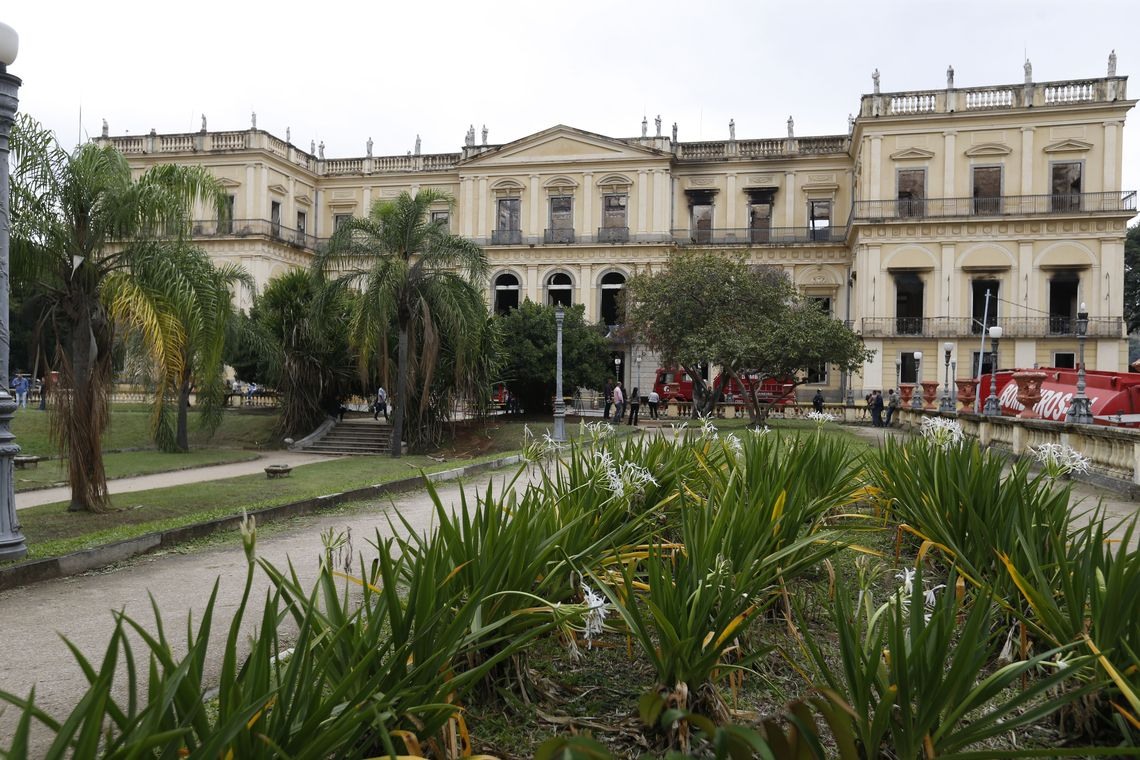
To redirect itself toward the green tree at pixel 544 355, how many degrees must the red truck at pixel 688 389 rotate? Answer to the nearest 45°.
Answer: approximately 45° to its left

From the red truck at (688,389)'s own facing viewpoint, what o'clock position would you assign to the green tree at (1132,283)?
The green tree is roughly at 5 o'clock from the red truck.

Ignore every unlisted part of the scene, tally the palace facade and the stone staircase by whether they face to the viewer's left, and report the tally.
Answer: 0

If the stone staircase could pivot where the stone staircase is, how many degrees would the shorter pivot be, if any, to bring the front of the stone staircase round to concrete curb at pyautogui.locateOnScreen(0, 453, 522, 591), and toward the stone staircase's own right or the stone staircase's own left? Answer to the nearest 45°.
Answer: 0° — it already faces it

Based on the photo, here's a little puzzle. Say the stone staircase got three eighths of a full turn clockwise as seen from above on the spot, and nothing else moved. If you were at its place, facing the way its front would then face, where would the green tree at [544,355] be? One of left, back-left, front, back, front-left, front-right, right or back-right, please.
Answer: right

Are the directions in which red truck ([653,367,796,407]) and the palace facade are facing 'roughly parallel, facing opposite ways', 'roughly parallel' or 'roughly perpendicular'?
roughly perpendicular

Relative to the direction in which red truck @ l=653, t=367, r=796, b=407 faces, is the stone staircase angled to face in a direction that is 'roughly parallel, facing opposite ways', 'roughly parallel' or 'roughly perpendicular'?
roughly perpendicular

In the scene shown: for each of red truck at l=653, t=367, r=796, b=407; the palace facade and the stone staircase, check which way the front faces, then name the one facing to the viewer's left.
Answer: the red truck

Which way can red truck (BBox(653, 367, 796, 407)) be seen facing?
to the viewer's left
